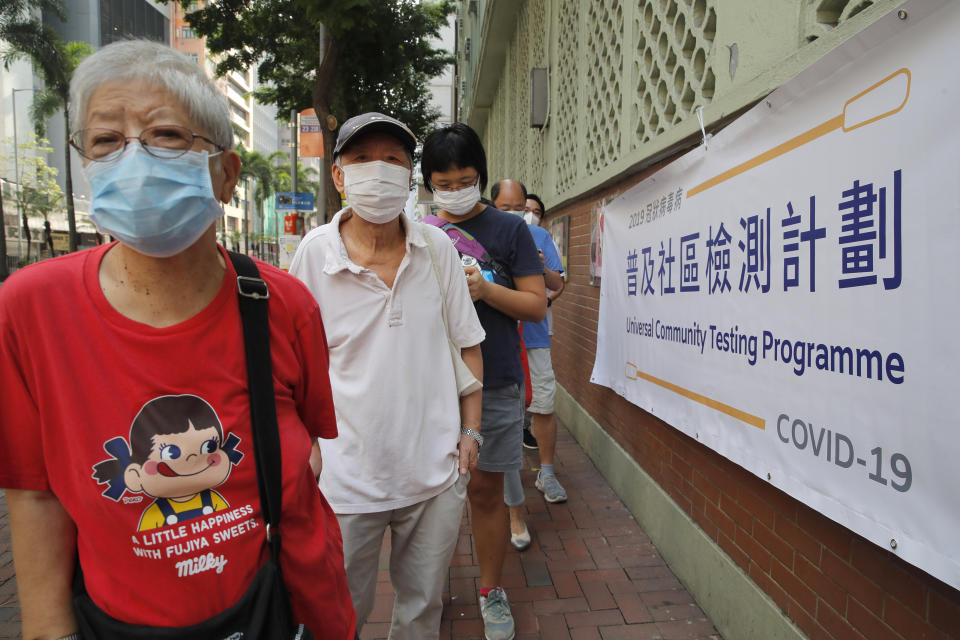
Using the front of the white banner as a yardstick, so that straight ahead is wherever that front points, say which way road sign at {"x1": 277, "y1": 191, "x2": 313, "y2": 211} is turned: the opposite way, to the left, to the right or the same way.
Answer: to the left

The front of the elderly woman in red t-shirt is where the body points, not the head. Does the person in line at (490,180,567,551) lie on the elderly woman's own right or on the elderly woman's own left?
on the elderly woman's own left

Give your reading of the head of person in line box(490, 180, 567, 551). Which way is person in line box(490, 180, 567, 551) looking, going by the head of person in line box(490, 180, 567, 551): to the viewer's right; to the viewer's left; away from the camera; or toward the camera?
toward the camera

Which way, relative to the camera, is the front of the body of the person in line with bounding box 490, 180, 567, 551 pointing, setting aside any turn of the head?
toward the camera

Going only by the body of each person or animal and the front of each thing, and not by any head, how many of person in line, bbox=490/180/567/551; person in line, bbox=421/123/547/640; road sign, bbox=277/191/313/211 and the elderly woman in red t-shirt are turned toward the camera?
4

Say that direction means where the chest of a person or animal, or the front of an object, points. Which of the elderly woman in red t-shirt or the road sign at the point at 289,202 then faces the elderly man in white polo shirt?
the road sign

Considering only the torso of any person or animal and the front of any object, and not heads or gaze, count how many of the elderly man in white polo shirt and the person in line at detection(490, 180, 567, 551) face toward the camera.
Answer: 2

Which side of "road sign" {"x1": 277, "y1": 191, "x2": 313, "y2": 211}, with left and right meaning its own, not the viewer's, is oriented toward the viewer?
front

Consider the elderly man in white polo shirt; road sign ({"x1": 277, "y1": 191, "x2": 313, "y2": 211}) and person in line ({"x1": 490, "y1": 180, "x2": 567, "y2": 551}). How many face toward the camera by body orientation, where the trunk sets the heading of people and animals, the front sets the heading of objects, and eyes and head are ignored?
3

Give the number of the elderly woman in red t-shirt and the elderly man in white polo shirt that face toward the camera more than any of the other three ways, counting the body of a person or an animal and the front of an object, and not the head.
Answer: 2

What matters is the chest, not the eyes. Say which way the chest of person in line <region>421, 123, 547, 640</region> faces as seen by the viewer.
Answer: toward the camera

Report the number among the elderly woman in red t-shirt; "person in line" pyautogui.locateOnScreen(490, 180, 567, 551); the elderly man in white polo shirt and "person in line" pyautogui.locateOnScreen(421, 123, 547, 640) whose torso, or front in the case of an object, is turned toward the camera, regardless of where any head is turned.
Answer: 4

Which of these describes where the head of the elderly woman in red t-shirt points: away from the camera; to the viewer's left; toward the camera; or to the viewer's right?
toward the camera

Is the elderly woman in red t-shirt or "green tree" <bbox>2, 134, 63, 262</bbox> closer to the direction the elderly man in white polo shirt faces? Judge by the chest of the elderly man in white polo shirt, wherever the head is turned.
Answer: the elderly woman in red t-shirt

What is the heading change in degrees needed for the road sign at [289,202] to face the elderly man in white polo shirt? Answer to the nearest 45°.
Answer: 0° — it already faces them

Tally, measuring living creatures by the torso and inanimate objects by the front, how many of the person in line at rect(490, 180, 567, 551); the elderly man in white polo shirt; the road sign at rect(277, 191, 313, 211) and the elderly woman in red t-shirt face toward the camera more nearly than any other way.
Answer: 4

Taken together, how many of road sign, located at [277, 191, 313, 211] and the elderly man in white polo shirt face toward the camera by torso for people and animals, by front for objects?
2

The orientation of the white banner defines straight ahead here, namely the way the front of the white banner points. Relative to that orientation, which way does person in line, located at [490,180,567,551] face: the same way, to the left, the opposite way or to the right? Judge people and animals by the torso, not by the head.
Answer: to the left

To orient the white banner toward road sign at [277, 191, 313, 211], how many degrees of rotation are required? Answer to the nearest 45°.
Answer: approximately 90° to its right

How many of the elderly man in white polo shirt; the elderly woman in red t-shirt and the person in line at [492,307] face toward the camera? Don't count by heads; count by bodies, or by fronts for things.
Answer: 3

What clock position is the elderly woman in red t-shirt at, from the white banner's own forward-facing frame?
The elderly woman in red t-shirt is roughly at 10 o'clock from the white banner.
